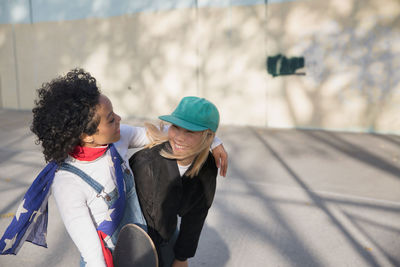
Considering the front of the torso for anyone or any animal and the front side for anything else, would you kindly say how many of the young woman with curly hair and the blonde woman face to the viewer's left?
0

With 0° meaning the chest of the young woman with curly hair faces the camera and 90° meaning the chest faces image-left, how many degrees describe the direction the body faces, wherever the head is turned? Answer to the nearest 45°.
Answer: approximately 315°

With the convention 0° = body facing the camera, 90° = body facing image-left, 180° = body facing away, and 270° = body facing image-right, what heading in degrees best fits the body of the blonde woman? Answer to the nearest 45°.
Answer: approximately 0°
